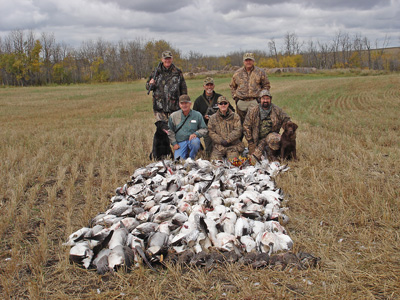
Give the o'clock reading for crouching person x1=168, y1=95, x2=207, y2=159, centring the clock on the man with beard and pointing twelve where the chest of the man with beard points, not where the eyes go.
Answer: The crouching person is roughly at 3 o'clock from the man with beard.

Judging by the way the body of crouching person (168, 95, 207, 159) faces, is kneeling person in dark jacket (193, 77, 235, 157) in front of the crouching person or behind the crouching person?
behind

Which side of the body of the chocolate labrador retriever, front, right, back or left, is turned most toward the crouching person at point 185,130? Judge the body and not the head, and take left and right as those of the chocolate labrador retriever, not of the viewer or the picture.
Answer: right

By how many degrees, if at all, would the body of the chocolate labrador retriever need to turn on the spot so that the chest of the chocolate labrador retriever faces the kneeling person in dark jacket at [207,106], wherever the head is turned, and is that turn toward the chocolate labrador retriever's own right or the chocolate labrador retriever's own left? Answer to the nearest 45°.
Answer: approximately 135° to the chocolate labrador retriever's own right

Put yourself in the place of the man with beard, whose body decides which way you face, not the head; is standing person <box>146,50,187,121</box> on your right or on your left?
on your right

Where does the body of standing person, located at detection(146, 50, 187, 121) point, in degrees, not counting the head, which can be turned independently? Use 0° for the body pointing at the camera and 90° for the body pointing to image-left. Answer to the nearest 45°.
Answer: approximately 0°
